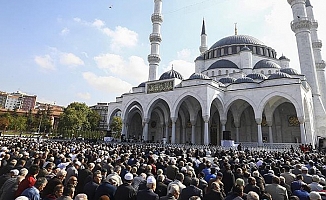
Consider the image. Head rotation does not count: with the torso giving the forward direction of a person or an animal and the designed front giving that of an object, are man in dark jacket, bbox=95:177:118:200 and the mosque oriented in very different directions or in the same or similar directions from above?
very different directions

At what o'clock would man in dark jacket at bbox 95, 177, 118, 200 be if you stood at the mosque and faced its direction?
The man in dark jacket is roughly at 11 o'clock from the mosque.

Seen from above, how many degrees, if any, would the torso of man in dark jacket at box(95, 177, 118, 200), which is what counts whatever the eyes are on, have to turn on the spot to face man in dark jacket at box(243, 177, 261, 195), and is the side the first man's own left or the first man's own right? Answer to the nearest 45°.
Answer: approximately 45° to the first man's own right

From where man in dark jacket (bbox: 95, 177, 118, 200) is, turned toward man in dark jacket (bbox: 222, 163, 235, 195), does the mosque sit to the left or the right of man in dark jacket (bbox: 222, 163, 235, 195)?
left

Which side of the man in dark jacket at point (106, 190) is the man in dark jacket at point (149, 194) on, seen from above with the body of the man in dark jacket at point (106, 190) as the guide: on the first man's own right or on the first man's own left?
on the first man's own right

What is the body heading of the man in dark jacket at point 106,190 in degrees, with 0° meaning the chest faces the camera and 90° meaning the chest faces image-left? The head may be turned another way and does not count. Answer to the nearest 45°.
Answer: approximately 225°

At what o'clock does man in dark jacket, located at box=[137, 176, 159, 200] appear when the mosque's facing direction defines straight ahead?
The man in dark jacket is roughly at 11 o'clock from the mosque.

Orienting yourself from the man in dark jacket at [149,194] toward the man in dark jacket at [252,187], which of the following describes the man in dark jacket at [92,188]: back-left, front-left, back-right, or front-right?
back-left

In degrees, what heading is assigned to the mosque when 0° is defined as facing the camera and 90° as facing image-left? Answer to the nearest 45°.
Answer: approximately 45°

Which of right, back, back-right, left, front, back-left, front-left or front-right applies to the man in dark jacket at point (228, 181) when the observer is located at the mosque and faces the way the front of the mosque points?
front-left

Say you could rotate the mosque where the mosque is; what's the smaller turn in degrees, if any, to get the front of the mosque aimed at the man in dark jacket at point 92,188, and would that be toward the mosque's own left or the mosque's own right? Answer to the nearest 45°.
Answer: approximately 45° to the mosque's own left

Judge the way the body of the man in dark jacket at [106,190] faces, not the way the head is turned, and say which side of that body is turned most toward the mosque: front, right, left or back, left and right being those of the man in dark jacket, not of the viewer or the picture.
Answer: front

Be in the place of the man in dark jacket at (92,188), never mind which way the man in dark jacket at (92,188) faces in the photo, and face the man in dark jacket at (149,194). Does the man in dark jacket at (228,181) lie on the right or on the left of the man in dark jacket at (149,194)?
left

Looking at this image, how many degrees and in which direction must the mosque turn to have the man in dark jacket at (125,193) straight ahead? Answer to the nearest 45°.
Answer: approximately 45° to its left
